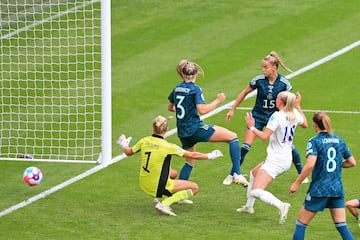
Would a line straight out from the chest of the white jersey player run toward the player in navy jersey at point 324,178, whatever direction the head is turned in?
no

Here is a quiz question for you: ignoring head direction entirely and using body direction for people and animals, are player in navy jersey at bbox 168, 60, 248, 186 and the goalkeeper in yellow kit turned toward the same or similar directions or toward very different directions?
same or similar directions

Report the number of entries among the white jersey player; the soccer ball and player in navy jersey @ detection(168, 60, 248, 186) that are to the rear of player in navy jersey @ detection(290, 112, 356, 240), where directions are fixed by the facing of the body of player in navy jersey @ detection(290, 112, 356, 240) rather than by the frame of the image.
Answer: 0

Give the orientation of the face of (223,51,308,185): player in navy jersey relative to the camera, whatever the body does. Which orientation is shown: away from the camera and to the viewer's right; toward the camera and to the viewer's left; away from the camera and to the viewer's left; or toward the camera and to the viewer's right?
toward the camera and to the viewer's left

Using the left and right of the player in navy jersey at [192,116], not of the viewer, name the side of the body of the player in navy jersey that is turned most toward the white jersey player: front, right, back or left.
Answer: right

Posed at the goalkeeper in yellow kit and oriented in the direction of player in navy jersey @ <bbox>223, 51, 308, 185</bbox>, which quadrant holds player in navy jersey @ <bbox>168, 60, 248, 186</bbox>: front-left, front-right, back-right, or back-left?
front-left

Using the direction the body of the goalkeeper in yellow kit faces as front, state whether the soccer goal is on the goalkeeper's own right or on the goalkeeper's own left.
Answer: on the goalkeeper's own left

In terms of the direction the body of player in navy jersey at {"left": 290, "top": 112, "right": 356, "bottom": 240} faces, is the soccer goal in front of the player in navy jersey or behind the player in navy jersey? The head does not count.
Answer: in front

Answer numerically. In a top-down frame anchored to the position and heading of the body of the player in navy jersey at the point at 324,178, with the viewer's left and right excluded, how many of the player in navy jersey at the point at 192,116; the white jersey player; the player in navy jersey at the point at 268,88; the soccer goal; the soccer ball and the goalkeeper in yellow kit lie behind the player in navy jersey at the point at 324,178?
0

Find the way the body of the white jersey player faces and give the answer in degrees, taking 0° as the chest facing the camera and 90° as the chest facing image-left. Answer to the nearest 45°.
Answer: approximately 135°

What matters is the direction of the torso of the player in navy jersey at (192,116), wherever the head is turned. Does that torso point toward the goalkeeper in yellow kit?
no
